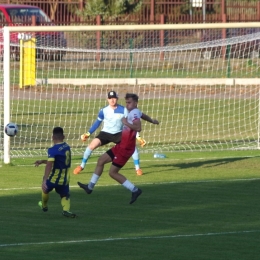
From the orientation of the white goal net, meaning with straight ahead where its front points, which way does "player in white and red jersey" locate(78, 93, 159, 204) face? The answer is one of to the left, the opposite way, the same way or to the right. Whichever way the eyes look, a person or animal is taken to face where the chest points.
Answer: to the right

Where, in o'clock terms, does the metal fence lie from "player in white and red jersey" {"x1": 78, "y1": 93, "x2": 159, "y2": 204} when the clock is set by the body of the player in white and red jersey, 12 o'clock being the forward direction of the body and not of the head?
The metal fence is roughly at 3 o'clock from the player in white and red jersey.

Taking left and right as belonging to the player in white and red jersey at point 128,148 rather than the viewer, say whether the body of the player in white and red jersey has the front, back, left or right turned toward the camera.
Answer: left

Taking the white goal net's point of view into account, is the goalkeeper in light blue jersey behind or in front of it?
in front

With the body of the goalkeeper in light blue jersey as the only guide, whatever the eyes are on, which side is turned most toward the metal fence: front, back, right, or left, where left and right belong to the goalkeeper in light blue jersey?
back

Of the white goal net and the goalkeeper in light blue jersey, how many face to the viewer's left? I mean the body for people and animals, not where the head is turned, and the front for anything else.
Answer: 0

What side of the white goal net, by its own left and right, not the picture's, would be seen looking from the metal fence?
back

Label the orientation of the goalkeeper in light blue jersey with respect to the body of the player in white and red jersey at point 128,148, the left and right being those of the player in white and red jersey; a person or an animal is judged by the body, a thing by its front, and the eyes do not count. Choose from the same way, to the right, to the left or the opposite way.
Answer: to the left

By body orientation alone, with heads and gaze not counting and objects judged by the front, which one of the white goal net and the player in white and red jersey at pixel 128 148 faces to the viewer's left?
the player in white and red jersey

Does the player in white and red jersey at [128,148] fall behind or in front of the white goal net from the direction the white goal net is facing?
in front

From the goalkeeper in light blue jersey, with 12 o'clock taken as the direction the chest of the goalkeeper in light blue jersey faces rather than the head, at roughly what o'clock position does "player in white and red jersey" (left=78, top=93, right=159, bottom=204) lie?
The player in white and red jersey is roughly at 12 o'clock from the goalkeeper in light blue jersey.
